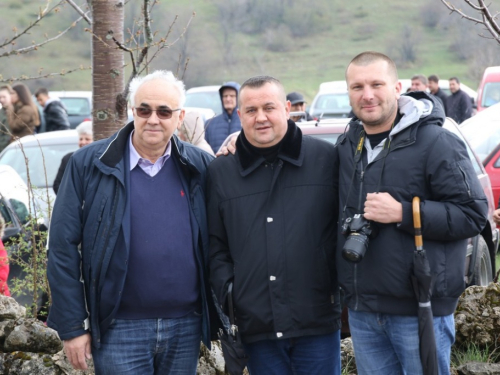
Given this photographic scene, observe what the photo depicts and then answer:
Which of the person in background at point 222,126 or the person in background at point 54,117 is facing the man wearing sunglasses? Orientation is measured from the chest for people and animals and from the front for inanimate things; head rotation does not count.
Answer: the person in background at point 222,126

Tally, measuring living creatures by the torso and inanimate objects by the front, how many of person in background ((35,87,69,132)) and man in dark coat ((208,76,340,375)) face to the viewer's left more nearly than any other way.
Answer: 1

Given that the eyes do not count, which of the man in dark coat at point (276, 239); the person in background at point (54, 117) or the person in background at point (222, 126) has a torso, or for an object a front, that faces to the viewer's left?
the person in background at point (54, 117)

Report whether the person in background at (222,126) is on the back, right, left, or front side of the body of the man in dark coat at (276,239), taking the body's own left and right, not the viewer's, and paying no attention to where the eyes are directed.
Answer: back

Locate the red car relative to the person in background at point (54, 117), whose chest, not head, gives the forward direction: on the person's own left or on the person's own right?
on the person's own left

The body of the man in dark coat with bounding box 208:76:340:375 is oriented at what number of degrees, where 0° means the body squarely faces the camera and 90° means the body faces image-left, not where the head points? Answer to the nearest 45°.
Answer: approximately 0°

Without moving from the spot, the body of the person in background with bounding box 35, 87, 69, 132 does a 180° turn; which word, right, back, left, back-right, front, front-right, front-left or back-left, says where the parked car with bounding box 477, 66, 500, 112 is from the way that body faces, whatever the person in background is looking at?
front

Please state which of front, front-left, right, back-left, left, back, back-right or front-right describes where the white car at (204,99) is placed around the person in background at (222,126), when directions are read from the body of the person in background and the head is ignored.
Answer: back

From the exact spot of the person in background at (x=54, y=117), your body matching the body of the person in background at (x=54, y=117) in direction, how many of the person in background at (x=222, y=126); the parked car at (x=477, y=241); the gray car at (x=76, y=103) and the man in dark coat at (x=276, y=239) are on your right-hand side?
1

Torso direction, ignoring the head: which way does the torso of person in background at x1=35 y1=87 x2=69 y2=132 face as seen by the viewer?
to the viewer's left
